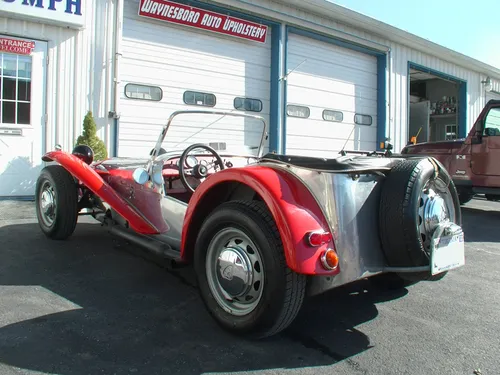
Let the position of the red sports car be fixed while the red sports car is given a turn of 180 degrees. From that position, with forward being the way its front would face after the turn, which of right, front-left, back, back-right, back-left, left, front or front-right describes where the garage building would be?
back-left

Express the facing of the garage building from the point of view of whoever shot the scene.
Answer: facing the viewer and to the right of the viewer

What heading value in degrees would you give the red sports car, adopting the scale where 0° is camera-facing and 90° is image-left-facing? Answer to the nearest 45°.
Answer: approximately 135°

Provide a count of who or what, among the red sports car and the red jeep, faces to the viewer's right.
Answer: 0

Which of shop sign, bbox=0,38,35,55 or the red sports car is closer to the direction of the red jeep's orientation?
the shop sign

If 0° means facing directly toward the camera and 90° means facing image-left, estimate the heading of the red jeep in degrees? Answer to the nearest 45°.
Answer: approximately 90°

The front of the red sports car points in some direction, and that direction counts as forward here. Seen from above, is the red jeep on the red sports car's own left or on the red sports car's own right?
on the red sports car's own right

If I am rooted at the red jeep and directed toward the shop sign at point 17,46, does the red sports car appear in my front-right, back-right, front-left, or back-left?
front-left
